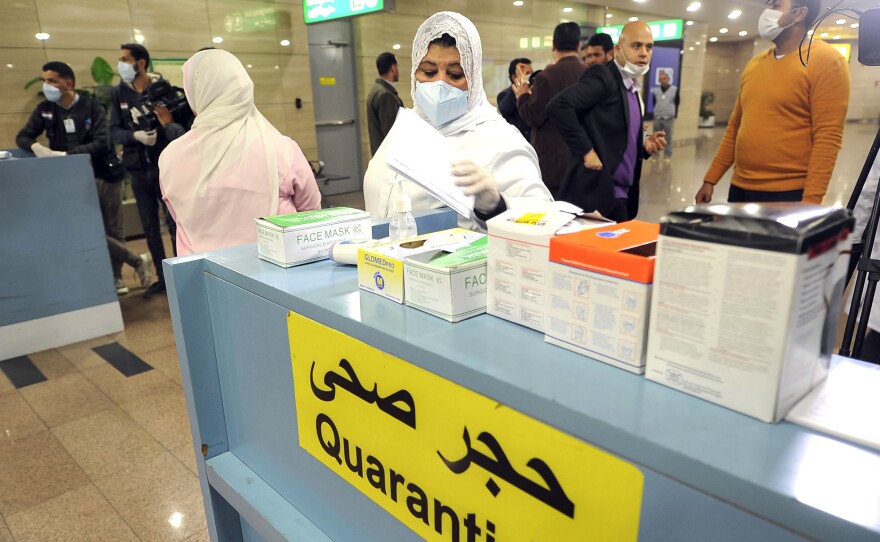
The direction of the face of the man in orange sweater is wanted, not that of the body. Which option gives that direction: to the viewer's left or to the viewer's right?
to the viewer's left

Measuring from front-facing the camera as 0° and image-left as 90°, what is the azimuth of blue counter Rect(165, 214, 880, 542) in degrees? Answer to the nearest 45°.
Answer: approximately 45°

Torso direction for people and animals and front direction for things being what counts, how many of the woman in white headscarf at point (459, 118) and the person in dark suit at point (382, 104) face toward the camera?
1

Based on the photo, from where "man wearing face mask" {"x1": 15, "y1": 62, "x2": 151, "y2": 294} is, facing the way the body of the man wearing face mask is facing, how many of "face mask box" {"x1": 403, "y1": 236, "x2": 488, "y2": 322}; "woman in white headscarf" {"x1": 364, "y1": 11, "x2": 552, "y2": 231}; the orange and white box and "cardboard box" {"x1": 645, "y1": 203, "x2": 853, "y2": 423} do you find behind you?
0

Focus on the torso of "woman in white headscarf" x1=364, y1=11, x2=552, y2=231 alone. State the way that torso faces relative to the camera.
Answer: toward the camera

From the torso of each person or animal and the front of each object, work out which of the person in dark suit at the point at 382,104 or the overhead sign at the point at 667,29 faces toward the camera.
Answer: the overhead sign

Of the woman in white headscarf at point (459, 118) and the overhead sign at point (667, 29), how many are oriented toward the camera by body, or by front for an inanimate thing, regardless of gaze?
2

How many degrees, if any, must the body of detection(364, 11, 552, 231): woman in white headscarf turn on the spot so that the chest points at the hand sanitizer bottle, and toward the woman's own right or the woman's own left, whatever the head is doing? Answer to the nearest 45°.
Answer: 0° — they already face it

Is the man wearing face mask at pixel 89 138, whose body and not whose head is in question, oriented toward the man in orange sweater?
no

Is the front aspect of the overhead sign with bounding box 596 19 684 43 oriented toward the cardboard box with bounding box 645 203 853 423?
yes

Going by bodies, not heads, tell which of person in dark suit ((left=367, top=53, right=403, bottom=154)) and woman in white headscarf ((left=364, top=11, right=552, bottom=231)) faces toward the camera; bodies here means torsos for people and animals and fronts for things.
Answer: the woman in white headscarf

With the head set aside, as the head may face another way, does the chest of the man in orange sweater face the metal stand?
no

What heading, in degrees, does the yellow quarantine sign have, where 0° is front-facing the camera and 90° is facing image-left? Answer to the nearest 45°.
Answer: approximately 45°

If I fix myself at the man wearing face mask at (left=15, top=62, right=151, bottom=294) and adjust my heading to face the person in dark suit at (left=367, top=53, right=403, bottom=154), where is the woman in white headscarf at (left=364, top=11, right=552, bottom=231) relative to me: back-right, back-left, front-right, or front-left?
front-right

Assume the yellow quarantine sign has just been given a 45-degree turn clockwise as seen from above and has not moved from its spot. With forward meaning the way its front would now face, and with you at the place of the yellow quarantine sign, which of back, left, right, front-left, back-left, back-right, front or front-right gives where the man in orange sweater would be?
back-right

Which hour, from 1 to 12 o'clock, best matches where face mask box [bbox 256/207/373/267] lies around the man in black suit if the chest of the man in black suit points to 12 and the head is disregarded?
The face mask box is roughly at 2 o'clock from the man in black suit.
